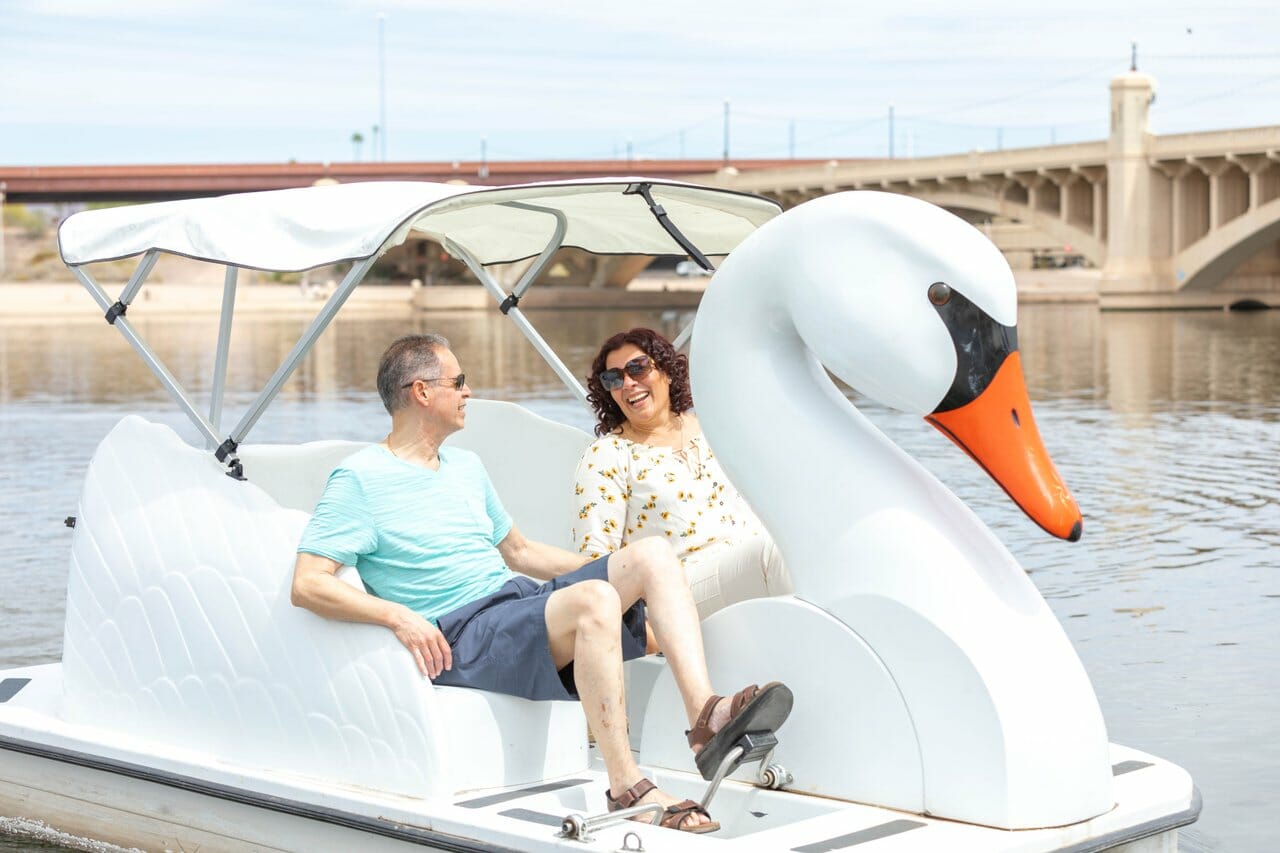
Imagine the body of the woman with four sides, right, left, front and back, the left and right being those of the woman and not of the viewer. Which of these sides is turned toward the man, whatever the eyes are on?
right

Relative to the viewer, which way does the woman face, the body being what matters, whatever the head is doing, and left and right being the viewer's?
facing the viewer and to the right of the viewer

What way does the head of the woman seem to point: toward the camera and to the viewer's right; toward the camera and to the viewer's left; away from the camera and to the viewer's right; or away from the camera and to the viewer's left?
toward the camera and to the viewer's left

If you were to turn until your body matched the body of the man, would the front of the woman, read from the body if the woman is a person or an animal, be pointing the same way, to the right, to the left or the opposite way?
the same way

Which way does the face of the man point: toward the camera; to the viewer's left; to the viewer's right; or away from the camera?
to the viewer's right

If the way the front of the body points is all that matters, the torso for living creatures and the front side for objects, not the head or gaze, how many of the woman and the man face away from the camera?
0

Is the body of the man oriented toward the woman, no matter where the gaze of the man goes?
no
